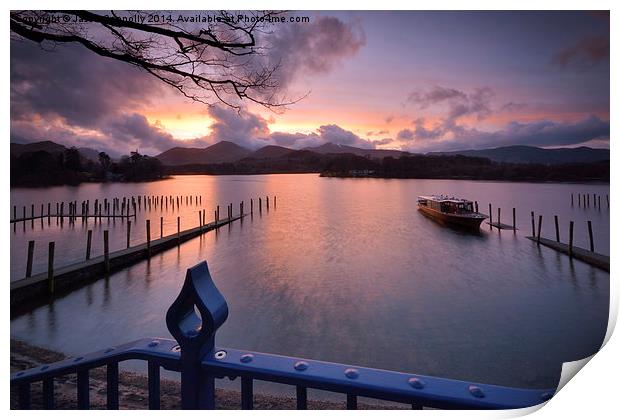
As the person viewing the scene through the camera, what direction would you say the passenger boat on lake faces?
facing the viewer and to the right of the viewer

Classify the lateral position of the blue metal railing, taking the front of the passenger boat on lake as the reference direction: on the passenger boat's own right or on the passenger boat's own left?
on the passenger boat's own right
